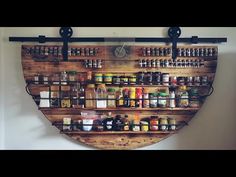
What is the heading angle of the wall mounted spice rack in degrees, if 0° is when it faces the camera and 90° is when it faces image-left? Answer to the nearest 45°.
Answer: approximately 0°
